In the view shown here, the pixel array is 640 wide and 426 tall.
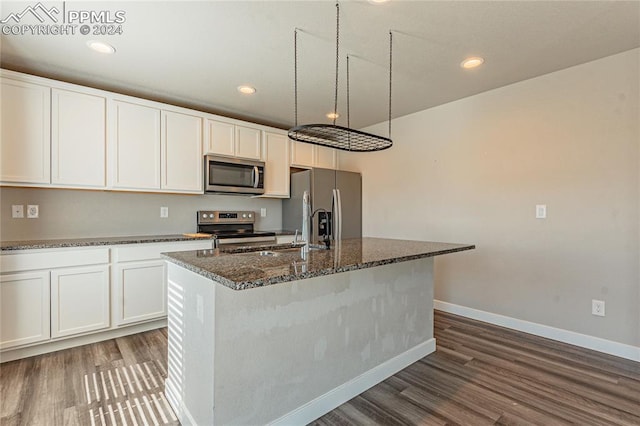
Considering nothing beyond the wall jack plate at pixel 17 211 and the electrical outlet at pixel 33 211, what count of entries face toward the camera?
2

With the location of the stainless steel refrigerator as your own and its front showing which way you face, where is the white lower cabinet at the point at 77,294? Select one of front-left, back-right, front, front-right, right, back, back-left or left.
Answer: right

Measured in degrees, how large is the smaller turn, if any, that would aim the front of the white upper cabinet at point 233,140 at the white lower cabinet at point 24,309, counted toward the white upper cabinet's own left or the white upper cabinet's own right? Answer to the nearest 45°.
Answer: approximately 90° to the white upper cabinet's own right

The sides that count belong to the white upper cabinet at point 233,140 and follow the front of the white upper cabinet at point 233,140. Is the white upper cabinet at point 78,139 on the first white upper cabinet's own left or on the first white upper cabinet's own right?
on the first white upper cabinet's own right

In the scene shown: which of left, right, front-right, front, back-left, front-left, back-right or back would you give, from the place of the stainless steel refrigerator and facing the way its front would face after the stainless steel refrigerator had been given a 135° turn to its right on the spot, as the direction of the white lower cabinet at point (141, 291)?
front-left

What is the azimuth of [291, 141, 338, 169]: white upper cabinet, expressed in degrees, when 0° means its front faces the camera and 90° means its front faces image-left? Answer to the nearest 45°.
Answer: approximately 315°

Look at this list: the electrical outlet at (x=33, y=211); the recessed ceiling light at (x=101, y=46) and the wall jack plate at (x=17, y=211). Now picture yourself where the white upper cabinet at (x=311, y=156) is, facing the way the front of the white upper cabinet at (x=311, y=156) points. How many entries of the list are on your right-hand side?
3

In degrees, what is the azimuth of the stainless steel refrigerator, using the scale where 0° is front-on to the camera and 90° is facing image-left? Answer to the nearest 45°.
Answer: approximately 315°

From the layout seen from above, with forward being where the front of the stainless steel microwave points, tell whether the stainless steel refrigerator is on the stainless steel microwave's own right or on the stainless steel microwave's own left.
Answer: on the stainless steel microwave's own left

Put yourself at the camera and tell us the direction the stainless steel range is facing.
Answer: facing the viewer and to the right of the viewer
